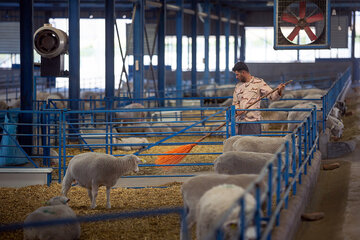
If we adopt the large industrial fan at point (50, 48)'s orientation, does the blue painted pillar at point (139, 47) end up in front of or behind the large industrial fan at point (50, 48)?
behind

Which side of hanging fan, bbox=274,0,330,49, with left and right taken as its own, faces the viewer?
front

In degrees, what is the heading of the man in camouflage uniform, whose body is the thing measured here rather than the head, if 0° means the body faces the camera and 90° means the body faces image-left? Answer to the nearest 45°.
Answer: approximately 45°

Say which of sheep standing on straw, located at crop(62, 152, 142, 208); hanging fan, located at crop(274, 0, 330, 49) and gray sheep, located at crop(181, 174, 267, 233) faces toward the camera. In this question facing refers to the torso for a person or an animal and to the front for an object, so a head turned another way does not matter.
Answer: the hanging fan

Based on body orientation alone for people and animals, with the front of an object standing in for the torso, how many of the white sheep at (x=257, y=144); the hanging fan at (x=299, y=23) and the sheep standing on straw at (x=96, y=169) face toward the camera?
1

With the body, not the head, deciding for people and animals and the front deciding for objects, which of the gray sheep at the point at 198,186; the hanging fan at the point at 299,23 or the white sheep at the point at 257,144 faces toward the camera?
the hanging fan

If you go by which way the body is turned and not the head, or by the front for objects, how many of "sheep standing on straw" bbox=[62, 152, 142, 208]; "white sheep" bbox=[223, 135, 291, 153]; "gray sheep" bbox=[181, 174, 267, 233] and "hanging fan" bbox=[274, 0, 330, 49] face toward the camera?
1
